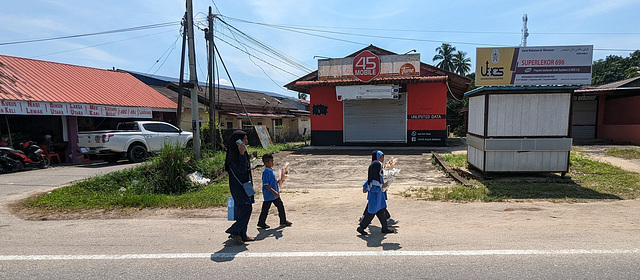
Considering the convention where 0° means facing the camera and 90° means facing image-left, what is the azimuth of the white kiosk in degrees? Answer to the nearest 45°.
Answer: approximately 0°

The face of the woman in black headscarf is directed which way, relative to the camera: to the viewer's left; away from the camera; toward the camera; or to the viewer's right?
to the viewer's right

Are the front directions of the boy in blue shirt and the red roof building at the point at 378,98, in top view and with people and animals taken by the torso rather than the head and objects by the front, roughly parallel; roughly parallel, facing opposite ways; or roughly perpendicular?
roughly perpendicular

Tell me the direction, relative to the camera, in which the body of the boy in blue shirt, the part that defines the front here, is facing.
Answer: to the viewer's right

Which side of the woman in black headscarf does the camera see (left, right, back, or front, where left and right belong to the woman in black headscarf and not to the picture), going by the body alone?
right

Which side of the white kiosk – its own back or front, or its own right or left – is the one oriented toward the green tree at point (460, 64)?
back

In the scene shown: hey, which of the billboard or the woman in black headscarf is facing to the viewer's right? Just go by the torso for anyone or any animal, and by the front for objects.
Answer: the woman in black headscarf

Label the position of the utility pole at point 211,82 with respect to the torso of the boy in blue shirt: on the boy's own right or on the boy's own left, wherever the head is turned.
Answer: on the boy's own left

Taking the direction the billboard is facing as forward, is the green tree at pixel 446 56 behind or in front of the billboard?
behind

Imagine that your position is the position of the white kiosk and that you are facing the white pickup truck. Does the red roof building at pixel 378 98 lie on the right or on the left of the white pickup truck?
right

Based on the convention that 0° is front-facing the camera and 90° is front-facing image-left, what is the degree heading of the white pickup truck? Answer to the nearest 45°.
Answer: approximately 225°

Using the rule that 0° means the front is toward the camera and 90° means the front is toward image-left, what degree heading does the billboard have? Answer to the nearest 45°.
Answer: approximately 0°

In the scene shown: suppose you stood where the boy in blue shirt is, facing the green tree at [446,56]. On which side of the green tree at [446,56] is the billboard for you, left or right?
right

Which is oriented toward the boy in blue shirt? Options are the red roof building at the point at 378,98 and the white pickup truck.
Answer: the red roof building
